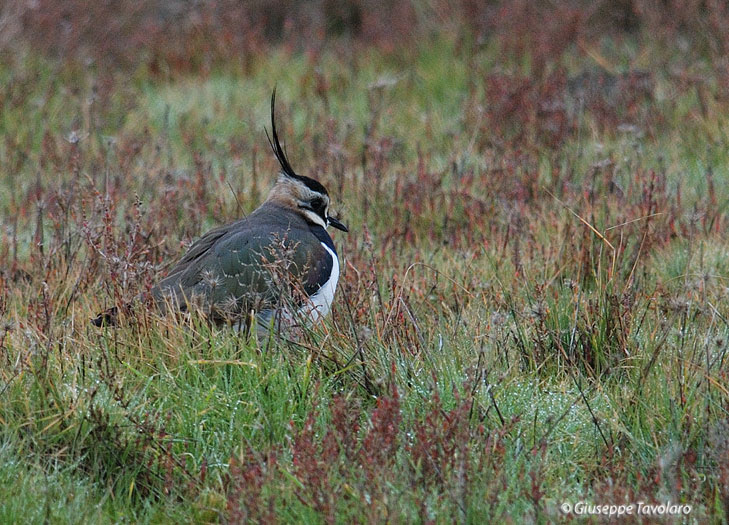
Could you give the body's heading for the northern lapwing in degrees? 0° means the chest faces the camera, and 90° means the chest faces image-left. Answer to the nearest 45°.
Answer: approximately 270°
